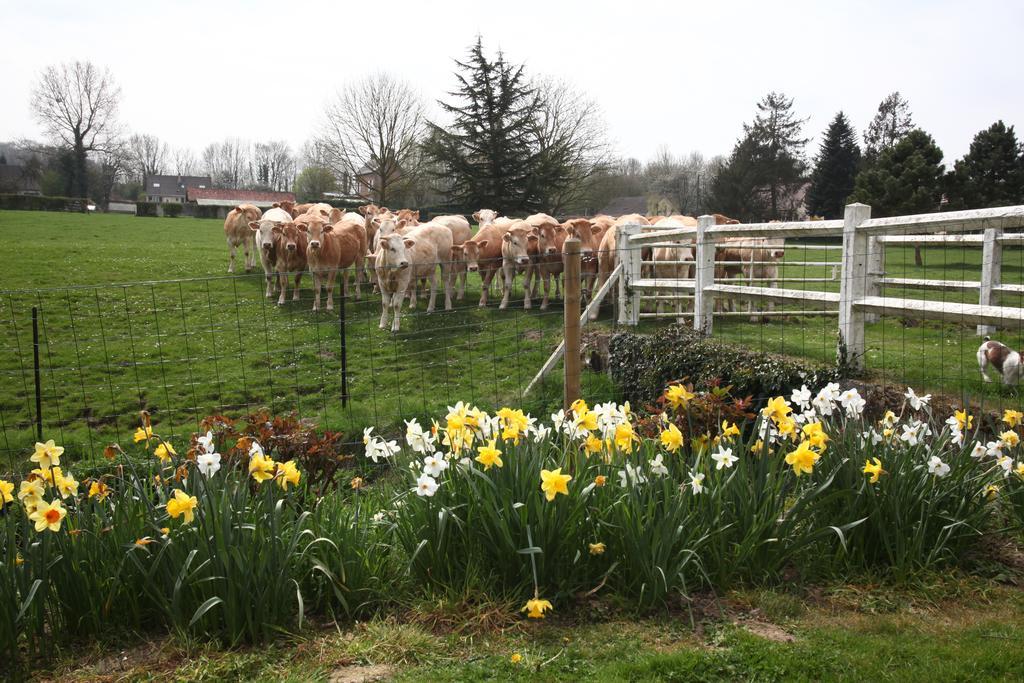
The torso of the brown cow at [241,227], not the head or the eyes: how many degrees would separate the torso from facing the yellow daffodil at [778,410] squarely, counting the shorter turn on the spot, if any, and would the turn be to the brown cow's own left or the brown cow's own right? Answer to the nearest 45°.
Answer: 0° — it already faces it

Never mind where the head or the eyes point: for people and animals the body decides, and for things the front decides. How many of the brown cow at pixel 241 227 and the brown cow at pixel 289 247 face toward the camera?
2

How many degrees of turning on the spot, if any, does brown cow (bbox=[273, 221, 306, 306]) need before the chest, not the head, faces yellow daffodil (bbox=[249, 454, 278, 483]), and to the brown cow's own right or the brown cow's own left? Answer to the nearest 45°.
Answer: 0° — it already faces it

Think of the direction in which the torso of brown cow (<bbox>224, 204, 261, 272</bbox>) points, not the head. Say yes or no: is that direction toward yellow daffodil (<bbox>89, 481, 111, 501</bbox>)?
yes

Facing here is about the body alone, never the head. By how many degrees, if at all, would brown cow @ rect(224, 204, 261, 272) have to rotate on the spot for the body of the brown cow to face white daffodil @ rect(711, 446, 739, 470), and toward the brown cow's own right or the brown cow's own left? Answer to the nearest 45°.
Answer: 0° — it already faces it

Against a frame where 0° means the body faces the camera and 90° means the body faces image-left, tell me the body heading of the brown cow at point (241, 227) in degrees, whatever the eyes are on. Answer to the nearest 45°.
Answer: approximately 0°

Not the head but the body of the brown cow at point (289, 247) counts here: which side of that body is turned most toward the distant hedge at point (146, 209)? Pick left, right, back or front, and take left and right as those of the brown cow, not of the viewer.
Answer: back

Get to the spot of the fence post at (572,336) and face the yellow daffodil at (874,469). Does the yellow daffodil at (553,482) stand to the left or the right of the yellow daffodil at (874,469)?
right

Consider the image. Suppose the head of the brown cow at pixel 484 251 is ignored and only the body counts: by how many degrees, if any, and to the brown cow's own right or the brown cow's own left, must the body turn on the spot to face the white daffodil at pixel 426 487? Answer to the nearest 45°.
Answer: approximately 45° to the brown cow's own left

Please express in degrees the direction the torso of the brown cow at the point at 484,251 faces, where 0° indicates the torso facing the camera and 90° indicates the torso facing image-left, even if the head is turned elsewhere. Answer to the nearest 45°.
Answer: approximately 45°
